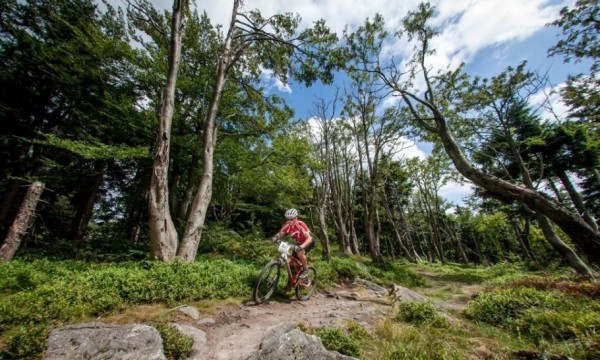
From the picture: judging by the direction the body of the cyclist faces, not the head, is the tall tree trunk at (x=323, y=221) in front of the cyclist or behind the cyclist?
behind

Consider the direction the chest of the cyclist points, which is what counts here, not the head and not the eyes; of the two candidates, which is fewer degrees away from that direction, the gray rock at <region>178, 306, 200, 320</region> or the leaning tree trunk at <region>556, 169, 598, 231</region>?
the gray rock

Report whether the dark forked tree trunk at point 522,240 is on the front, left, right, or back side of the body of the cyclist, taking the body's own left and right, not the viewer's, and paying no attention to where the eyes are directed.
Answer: back

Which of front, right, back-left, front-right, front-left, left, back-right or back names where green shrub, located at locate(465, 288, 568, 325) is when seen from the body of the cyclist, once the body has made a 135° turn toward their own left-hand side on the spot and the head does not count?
front

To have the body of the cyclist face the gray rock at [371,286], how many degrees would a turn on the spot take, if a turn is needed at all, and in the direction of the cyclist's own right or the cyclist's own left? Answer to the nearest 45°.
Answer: approximately 180°

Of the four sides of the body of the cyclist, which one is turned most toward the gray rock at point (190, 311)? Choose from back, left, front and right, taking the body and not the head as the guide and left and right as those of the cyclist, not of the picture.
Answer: front

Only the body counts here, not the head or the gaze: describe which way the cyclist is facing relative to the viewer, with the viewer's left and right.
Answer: facing the viewer and to the left of the viewer

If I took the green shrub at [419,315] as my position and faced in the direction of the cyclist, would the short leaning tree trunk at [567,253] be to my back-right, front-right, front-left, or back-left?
back-right

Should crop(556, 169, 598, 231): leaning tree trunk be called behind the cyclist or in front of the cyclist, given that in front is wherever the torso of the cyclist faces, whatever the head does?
behind

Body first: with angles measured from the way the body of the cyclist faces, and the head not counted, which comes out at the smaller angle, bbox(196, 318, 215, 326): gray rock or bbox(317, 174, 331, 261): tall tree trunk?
the gray rock

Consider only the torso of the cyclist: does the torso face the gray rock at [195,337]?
yes

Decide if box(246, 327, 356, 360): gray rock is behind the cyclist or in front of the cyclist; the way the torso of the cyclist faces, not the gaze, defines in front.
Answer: in front

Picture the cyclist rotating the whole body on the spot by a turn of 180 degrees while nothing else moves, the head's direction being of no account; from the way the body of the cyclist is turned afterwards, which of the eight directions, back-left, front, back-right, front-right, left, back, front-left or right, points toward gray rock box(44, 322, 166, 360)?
back

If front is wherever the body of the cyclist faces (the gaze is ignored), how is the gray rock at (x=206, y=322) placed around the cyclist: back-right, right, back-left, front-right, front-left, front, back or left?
front

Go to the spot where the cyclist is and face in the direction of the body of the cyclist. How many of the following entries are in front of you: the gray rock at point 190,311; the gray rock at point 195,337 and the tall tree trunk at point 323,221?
2

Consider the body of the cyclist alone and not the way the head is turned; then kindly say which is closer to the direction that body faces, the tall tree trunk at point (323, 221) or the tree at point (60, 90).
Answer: the tree

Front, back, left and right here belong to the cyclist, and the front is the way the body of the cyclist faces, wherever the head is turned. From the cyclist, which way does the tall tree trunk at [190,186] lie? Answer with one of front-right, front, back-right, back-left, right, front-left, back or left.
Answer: right
